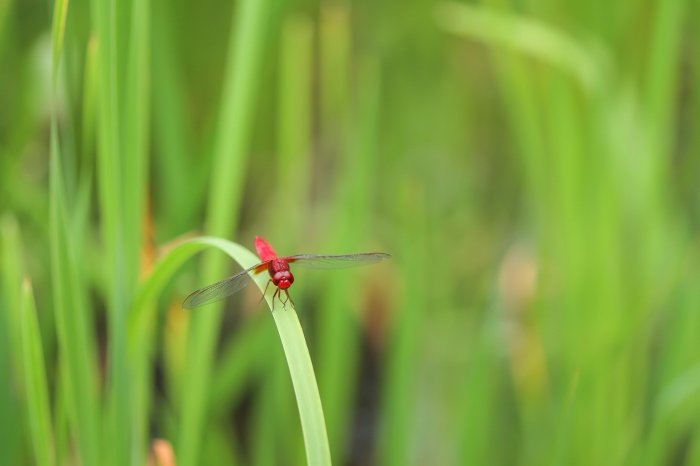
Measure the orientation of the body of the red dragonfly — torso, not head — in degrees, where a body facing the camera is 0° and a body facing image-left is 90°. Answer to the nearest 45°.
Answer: approximately 0°
